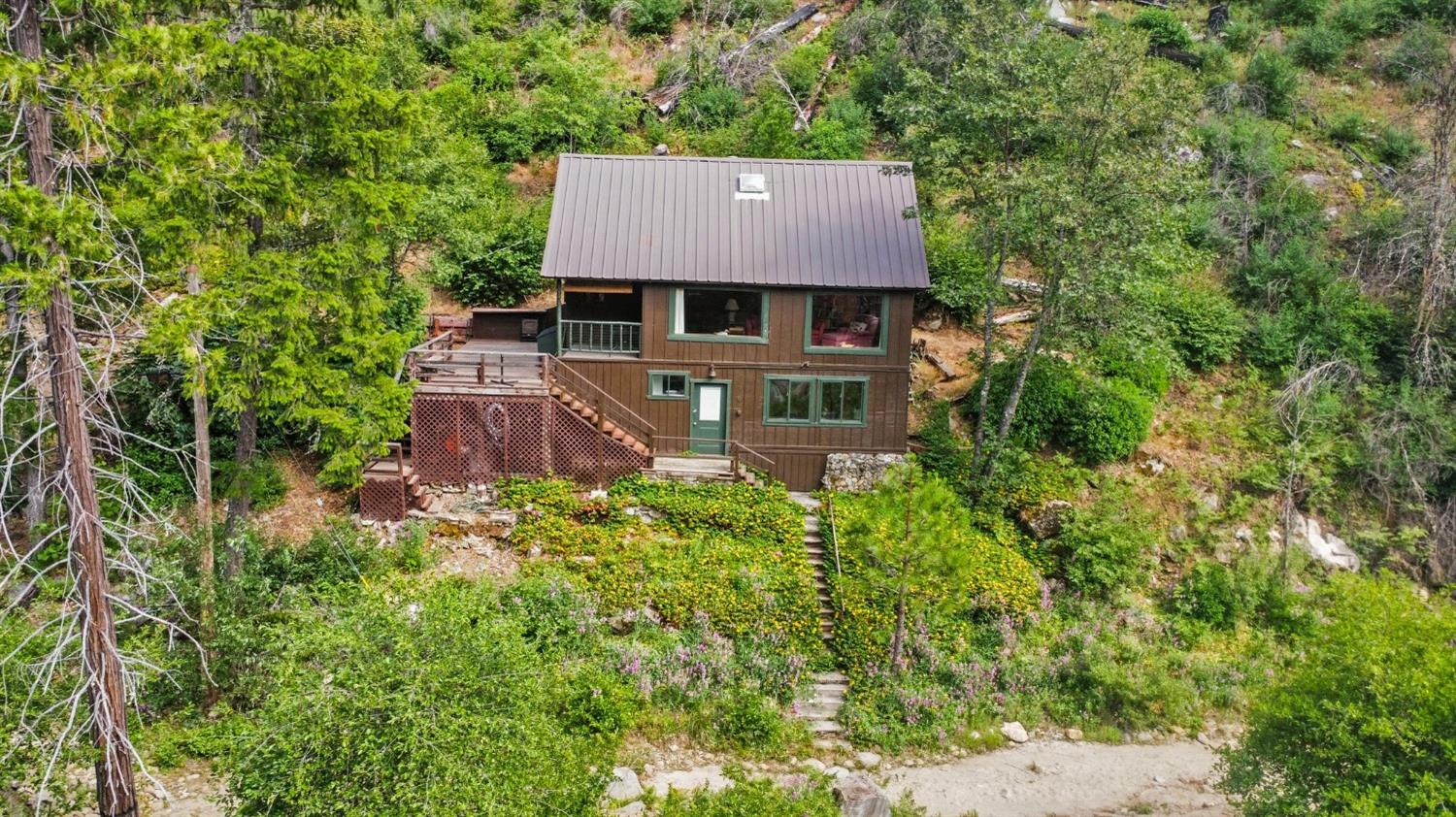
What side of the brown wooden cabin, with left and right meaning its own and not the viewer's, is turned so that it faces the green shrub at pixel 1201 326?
left

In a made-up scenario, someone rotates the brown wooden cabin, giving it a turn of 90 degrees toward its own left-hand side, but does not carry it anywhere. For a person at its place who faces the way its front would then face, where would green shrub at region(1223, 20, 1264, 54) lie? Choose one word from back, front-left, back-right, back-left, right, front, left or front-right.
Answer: front-left

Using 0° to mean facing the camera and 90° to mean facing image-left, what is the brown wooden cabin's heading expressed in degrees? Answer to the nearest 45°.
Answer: approximately 0°

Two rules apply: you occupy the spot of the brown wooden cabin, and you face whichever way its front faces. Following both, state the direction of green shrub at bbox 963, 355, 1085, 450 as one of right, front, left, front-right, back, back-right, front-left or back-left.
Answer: left

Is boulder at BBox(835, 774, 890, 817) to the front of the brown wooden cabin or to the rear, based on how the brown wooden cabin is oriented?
to the front

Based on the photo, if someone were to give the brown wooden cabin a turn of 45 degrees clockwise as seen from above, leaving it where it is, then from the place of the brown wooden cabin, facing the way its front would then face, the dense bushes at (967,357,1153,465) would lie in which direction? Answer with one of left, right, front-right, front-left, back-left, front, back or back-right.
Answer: back-left

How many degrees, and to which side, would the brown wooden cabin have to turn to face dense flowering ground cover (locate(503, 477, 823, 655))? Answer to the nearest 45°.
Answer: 0° — it already faces it

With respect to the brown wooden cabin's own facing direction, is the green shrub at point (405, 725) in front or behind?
in front

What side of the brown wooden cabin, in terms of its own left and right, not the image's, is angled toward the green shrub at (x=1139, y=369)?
left

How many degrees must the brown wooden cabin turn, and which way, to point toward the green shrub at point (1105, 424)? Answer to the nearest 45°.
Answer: approximately 90° to its left

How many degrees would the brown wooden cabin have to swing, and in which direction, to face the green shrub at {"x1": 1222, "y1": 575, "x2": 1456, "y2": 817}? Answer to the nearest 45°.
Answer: approximately 45° to its left

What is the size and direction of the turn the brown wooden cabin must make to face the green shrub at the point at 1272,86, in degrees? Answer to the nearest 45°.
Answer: approximately 135° to its left

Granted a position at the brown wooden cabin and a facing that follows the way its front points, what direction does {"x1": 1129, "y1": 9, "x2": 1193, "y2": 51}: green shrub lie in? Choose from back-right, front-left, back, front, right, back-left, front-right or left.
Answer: back-left

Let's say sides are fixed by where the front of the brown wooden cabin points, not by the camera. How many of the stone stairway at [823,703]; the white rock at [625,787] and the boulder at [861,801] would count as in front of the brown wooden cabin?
3
